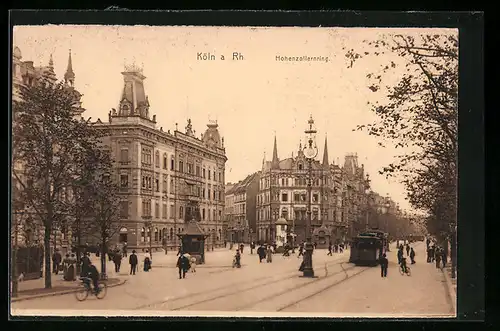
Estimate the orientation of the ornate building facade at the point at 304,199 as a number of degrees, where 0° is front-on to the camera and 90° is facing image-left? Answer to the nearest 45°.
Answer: approximately 0°

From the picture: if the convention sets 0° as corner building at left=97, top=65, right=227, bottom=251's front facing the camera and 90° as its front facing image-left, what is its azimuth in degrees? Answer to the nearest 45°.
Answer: approximately 315°

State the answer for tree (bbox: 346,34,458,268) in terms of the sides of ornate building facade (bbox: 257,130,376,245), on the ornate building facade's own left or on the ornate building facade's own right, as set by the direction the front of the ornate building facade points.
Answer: on the ornate building facade's own left

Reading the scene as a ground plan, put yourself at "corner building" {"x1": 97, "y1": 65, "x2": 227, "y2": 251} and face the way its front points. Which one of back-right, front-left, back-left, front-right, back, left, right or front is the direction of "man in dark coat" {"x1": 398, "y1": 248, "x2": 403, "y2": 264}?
front-left

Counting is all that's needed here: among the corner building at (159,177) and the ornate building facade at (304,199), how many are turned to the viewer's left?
0
